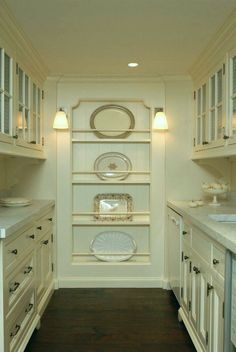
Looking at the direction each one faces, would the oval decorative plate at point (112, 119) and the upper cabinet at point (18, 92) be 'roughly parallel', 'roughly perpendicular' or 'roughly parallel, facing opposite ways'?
roughly perpendicular

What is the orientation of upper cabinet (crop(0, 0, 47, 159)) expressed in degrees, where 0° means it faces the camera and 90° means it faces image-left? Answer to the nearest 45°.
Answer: approximately 270°

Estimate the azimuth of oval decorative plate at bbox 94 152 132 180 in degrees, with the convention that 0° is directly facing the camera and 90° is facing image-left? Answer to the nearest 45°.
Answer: approximately 0°

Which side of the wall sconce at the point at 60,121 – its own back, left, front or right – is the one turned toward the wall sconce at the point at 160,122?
left
